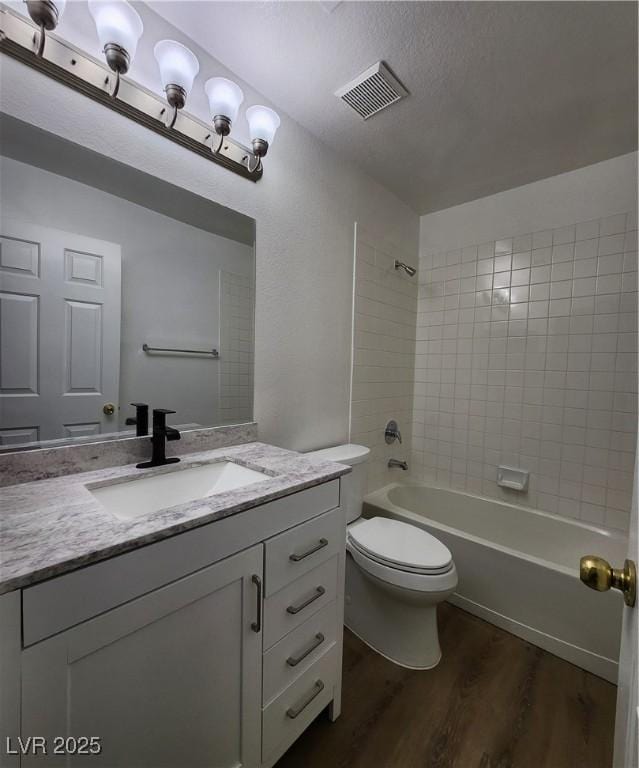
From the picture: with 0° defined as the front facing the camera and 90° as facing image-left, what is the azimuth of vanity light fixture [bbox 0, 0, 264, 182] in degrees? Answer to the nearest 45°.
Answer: approximately 315°

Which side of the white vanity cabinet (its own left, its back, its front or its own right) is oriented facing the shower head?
left

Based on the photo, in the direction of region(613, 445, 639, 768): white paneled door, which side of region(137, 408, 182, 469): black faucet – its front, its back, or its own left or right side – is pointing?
front

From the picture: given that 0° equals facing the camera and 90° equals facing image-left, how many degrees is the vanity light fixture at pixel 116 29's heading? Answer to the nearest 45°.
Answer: approximately 315°

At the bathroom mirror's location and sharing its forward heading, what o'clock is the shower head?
The shower head is roughly at 10 o'clock from the bathroom mirror.
